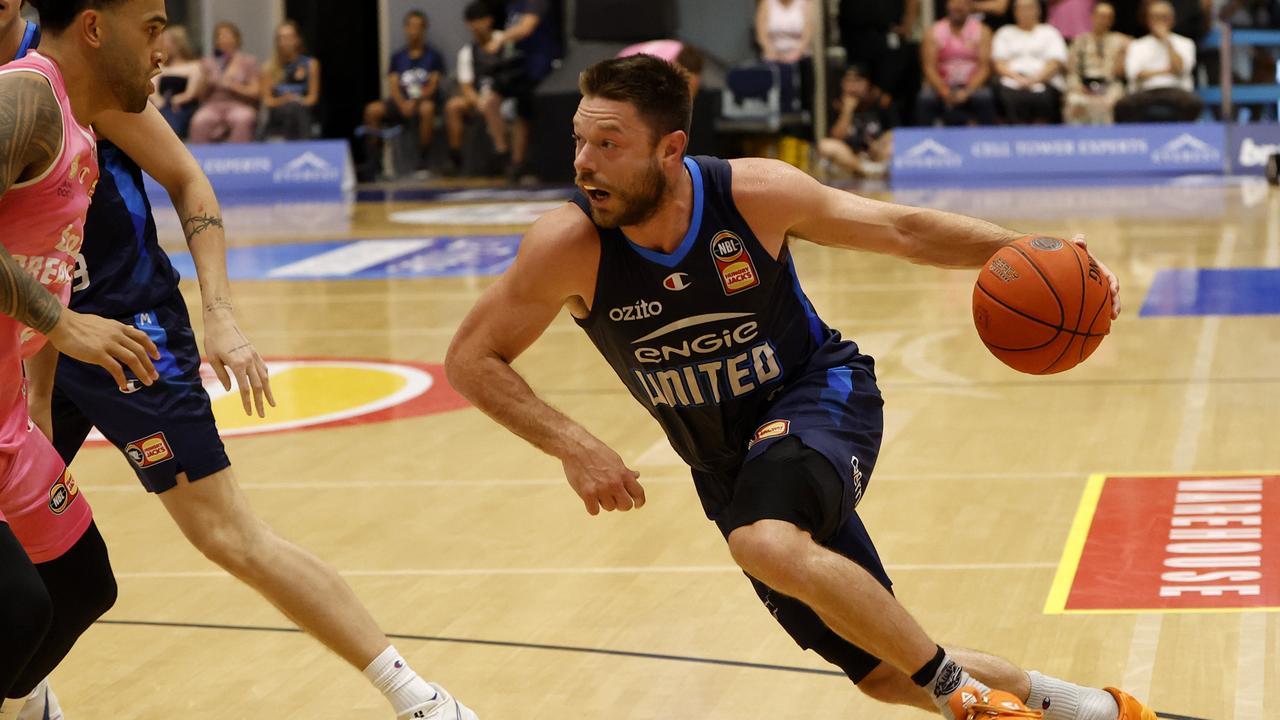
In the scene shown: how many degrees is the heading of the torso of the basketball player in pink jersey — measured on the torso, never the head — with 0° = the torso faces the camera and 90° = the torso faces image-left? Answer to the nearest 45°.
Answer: approximately 270°

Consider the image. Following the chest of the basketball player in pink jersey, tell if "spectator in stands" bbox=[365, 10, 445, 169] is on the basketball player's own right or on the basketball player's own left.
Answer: on the basketball player's own left

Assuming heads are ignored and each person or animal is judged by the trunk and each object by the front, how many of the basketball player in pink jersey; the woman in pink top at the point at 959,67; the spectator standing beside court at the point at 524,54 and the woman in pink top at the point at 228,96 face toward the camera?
2

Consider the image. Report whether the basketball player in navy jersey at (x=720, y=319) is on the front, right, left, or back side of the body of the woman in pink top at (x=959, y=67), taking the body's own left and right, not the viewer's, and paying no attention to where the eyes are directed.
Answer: front

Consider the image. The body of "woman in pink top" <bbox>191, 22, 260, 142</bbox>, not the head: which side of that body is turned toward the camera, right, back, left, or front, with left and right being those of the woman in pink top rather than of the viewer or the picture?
front

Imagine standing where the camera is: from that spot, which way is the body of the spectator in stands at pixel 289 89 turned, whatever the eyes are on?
toward the camera

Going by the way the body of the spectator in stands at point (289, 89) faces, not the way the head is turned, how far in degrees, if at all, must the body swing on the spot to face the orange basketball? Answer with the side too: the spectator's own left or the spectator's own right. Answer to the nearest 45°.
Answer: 0° — they already face it

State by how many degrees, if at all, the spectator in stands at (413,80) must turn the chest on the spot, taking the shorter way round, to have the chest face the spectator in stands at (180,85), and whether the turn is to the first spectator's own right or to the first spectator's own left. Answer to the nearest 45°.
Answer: approximately 90° to the first spectator's own right

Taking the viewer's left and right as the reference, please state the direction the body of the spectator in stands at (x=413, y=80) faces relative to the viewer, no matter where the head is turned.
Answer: facing the viewer

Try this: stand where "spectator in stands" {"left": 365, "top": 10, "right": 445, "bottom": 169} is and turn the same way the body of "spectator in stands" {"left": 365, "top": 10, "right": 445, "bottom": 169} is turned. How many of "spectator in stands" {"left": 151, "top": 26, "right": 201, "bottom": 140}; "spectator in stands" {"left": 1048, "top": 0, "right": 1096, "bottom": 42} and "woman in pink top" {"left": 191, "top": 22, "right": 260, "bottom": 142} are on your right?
2

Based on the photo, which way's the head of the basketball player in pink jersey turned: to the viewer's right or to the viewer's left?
to the viewer's right

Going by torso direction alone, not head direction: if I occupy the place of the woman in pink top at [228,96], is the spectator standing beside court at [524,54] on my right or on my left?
on my left
